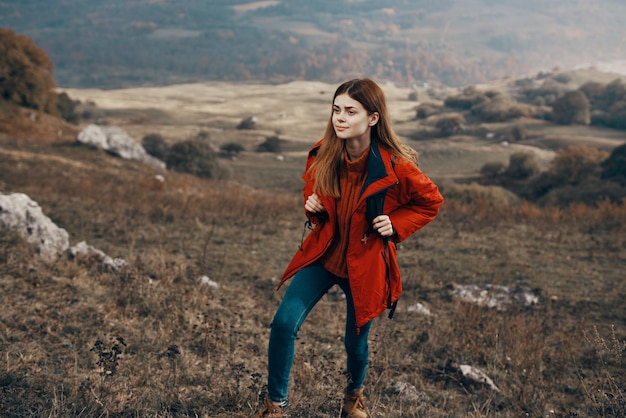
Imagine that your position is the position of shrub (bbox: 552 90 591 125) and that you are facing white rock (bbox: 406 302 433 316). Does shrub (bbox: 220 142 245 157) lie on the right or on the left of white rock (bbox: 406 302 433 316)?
right

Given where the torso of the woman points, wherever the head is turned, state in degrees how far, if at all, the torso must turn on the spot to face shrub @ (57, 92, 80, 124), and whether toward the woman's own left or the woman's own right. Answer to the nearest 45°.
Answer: approximately 90° to the woman's own right

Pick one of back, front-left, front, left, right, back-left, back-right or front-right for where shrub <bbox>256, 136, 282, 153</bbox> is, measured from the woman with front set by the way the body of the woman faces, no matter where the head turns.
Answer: back-right

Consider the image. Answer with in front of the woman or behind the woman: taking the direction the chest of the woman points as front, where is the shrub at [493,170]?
behind

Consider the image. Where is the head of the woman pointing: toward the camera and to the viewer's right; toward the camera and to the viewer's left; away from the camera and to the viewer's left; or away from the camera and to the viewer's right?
toward the camera and to the viewer's left

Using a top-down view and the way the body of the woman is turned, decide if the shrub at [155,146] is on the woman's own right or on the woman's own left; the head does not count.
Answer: on the woman's own right

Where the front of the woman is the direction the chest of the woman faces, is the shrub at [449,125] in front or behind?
behind

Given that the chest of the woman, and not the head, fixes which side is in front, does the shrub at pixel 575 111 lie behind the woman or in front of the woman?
behind

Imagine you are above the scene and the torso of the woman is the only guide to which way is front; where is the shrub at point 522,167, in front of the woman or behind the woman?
behind

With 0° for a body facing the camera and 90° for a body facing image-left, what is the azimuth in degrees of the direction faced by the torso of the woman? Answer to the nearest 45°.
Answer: approximately 45°

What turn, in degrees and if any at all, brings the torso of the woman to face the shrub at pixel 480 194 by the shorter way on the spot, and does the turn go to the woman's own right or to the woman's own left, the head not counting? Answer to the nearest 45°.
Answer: approximately 135° to the woman's own right

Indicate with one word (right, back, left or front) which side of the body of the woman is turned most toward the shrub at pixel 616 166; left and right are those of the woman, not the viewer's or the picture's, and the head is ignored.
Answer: back
